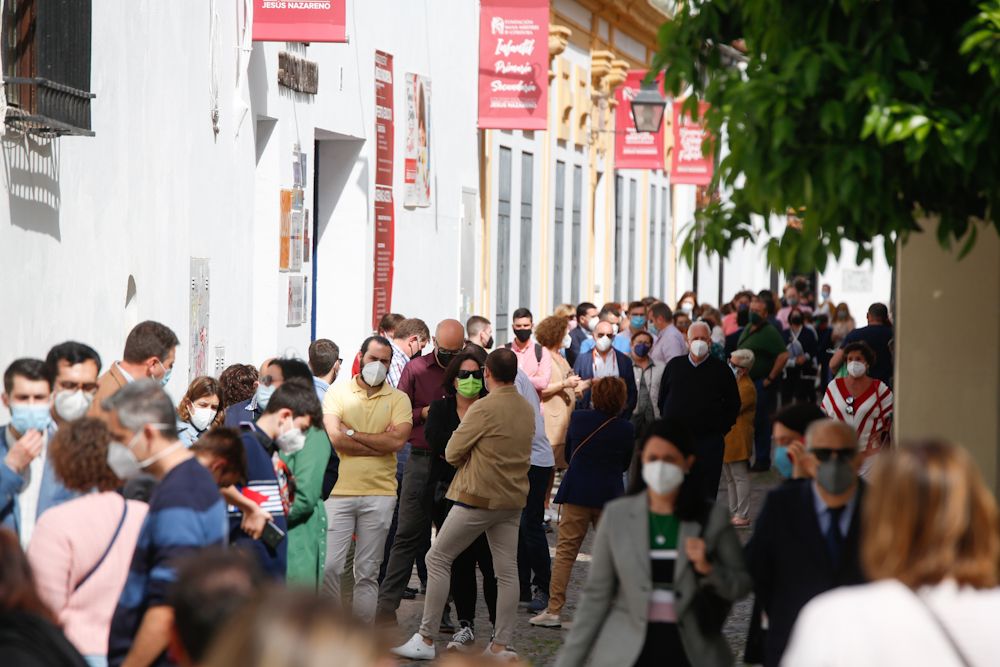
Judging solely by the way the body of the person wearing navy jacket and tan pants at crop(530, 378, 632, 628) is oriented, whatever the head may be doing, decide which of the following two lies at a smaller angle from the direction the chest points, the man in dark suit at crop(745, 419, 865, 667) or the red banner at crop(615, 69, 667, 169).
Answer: the red banner

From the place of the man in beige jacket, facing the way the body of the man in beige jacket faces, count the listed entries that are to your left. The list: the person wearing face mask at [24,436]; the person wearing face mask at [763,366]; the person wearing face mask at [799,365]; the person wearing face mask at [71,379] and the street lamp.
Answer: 2

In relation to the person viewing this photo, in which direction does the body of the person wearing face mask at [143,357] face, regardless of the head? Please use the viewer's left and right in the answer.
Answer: facing to the right of the viewer

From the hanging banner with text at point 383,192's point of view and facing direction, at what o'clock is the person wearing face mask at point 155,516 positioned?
The person wearing face mask is roughly at 3 o'clock from the hanging banner with text.

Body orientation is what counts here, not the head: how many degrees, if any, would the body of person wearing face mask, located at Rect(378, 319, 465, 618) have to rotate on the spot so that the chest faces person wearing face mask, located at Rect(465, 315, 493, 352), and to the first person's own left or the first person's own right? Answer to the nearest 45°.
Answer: approximately 135° to the first person's own left

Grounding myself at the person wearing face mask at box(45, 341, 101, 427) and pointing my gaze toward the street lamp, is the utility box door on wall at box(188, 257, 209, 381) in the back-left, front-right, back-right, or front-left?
front-left

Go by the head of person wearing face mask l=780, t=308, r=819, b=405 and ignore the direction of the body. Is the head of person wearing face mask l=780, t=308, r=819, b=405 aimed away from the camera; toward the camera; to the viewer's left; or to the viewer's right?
toward the camera

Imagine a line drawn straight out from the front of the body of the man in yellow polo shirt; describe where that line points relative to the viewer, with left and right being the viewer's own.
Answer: facing the viewer

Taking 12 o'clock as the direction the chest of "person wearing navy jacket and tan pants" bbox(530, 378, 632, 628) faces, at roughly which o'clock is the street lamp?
The street lamp is roughly at 12 o'clock from the person wearing navy jacket and tan pants.

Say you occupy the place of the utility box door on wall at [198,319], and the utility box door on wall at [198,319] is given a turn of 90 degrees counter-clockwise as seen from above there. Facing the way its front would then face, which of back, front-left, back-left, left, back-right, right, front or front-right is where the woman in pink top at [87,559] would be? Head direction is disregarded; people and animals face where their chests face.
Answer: back

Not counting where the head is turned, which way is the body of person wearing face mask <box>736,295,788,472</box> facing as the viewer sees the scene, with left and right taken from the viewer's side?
facing the viewer and to the left of the viewer

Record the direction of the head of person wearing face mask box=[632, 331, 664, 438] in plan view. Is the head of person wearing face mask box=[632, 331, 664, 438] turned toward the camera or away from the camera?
toward the camera

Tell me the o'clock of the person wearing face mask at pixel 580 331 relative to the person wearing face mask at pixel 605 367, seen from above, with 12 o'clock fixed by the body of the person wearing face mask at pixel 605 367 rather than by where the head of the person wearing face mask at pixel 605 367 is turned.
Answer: the person wearing face mask at pixel 580 331 is roughly at 6 o'clock from the person wearing face mask at pixel 605 367.

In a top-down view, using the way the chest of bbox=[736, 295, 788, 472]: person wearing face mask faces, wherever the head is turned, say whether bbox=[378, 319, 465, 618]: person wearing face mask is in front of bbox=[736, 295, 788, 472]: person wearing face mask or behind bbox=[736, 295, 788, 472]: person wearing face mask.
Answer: in front

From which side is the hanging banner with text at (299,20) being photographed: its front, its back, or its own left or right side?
front

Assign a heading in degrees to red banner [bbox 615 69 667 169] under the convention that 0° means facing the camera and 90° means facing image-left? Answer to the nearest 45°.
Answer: approximately 0°

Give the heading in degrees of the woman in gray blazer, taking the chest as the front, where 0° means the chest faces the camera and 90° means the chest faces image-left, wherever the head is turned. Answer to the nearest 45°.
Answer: approximately 0°

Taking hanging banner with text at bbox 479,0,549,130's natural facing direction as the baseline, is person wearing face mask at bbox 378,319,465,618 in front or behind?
in front

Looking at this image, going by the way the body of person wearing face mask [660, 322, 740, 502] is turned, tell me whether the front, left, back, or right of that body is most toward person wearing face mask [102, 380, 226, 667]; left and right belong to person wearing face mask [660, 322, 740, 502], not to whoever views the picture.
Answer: front
